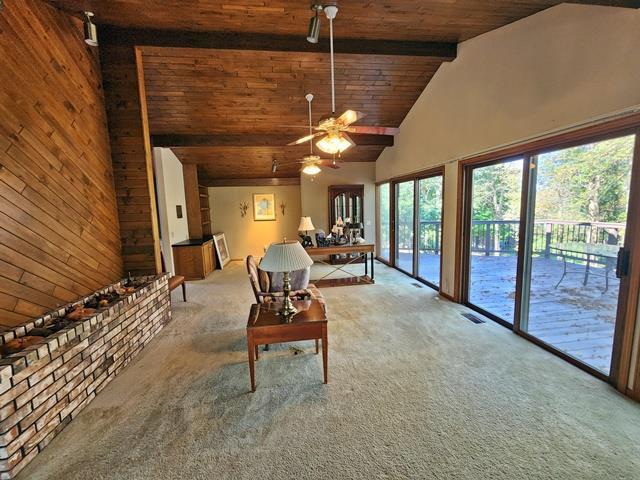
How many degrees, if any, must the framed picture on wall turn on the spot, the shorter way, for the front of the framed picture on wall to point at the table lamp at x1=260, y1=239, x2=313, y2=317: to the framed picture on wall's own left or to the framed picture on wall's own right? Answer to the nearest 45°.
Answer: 0° — it already faces it

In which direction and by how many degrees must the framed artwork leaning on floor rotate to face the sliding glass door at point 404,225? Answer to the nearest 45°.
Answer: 0° — it already faces it

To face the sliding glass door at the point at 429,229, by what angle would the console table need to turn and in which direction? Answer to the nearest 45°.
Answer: approximately 90° to its left

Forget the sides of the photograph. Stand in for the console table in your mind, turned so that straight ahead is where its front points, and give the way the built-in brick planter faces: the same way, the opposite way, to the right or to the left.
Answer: to the left

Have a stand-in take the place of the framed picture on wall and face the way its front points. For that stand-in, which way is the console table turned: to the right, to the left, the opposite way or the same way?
the same way

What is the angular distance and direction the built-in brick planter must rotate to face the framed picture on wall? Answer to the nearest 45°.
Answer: approximately 90° to its left

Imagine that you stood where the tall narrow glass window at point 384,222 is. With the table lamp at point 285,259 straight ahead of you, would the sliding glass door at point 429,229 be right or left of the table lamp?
left

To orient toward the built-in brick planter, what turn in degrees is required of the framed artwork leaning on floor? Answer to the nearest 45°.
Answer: approximately 45° to its right

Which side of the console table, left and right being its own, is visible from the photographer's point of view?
front

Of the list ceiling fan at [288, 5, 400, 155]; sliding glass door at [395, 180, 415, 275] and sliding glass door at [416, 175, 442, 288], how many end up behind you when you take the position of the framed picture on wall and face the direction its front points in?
0

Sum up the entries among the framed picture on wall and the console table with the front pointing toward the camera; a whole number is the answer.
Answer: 2

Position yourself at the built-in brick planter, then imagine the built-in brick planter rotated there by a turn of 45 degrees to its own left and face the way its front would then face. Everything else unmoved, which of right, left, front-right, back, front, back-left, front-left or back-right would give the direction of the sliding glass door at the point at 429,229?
front

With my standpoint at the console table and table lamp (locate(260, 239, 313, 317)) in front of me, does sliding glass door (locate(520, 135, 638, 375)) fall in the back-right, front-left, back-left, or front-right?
front-left

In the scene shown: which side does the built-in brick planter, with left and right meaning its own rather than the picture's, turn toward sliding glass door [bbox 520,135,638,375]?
front

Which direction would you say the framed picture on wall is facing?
toward the camera
